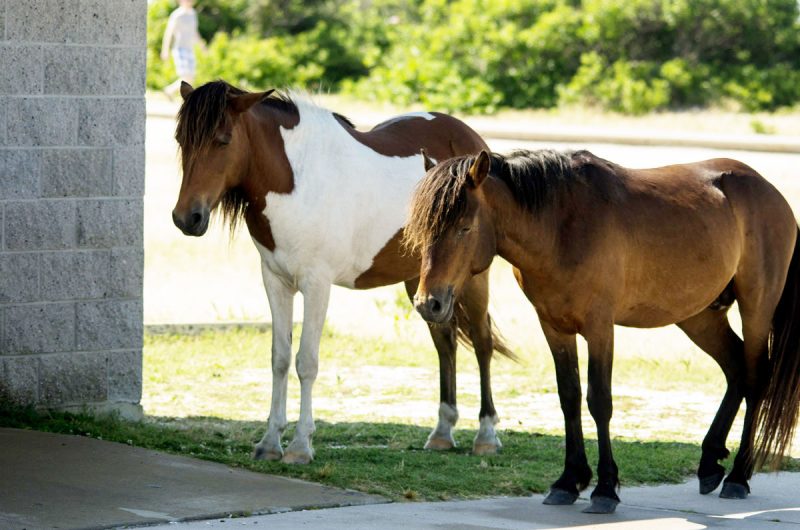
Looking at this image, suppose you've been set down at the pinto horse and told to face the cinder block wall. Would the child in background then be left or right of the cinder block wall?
right

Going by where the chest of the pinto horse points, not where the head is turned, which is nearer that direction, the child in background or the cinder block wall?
the cinder block wall

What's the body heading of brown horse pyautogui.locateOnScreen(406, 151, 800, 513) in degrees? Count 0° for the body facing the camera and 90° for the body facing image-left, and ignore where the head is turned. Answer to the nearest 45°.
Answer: approximately 45°

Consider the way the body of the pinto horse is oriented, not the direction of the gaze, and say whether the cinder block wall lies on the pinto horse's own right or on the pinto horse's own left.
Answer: on the pinto horse's own right

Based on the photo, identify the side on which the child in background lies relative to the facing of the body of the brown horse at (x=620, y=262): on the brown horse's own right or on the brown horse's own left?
on the brown horse's own right

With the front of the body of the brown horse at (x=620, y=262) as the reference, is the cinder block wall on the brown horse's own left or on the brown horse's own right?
on the brown horse's own right

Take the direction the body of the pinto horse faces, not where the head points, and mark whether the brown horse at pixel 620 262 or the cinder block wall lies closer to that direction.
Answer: the cinder block wall

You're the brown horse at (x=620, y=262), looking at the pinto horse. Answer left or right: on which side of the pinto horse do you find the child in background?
right
